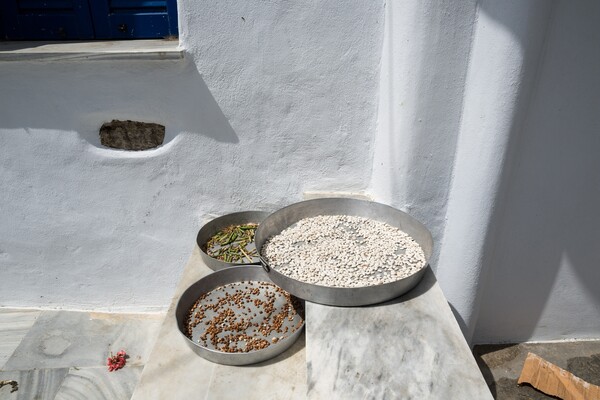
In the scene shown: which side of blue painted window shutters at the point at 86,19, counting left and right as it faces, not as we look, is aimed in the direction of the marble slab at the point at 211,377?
front

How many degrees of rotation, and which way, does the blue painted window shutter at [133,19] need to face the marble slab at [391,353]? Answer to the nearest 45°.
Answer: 0° — it already faces it

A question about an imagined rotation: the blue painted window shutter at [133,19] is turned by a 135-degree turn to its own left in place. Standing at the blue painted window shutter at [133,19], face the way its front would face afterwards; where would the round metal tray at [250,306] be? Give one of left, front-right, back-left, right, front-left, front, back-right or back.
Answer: back-right

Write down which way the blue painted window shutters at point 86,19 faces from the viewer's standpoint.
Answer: facing the viewer

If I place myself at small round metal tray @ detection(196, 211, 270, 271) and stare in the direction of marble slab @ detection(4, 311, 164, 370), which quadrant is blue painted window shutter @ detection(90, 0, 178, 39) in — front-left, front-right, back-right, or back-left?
front-right

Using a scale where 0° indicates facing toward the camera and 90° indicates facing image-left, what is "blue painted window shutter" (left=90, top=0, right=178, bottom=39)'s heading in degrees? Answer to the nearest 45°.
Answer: approximately 0°

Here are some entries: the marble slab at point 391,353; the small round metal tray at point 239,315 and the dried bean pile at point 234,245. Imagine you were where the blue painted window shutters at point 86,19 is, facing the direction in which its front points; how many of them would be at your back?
0

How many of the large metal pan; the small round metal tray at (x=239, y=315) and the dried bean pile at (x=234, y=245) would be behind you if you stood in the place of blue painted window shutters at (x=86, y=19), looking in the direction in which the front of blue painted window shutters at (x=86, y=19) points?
0

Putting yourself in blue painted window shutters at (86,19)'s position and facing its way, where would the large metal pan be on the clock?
The large metal pan is roughly at 11 o'clock from the blue painted window shutters.
